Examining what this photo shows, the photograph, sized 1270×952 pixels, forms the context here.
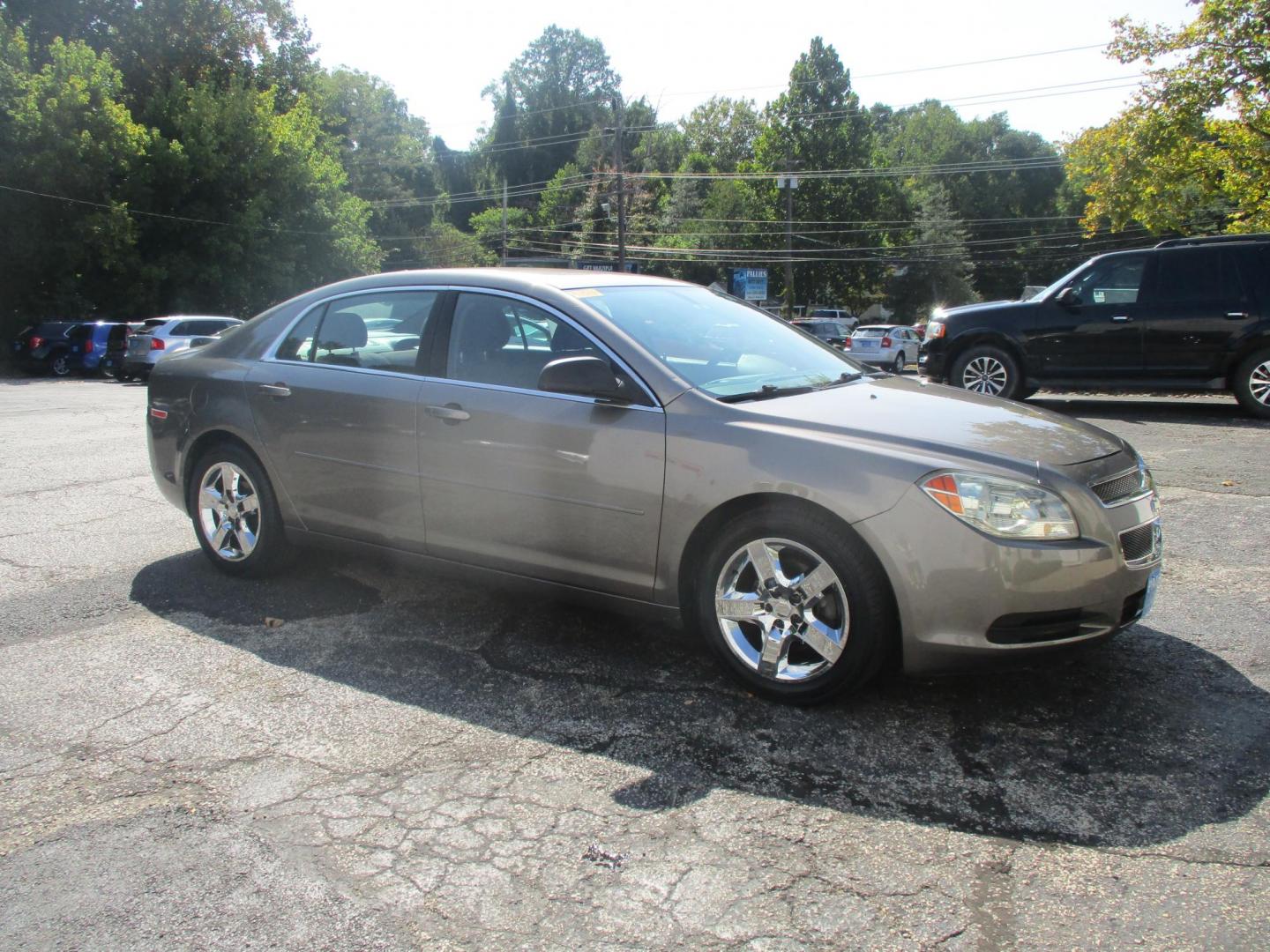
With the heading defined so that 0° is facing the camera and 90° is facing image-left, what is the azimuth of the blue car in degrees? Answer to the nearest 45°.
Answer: approximately 225°

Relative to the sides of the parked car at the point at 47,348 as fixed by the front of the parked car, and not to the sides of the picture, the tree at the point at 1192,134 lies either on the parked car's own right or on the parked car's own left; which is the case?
on the parked car's own right

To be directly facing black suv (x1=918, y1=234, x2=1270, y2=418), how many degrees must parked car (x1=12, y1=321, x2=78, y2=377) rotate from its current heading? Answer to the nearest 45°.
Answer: approximately 135° to its right

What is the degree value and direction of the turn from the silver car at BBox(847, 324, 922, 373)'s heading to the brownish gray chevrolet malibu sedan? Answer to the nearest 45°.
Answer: approximately 135° to its right

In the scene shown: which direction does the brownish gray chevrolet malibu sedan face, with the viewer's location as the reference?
facing the viewer and to the right of the viewer

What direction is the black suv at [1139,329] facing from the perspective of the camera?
to the viewer's left

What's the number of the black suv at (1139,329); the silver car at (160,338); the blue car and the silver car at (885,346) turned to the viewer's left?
1

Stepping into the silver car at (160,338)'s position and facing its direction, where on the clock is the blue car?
The blue car is roughly at 10 o'clock from the silver car.

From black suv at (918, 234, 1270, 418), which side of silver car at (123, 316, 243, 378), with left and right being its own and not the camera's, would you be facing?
right

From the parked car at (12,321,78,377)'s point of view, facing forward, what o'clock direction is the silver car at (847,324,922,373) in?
The silver car is roughly at 2 o'clock from the parked car.

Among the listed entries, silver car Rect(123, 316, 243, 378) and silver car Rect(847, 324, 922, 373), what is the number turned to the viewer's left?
0

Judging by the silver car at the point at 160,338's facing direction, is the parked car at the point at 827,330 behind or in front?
in front

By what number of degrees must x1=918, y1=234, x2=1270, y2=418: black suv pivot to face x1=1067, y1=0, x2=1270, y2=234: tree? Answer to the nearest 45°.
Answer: approximately 90° to its right
